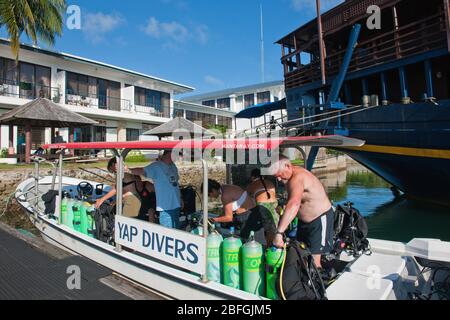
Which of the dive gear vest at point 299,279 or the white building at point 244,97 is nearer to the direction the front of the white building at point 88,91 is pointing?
the dive gear vest

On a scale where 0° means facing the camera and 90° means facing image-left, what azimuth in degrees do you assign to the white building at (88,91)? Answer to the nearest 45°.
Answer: approximately 315°

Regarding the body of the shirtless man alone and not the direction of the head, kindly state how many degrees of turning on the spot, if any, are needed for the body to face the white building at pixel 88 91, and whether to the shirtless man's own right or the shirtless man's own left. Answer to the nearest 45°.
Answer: approximately 90° to the shirtless man's own right

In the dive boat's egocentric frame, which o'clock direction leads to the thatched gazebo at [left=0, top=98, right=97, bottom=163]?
The thatched gazebo is roughly at 12 o'clock from the dive boat.

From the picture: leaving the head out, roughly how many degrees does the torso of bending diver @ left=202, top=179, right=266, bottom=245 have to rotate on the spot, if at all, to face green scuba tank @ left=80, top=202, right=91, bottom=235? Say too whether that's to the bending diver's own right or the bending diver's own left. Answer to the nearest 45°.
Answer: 0° — they already face it

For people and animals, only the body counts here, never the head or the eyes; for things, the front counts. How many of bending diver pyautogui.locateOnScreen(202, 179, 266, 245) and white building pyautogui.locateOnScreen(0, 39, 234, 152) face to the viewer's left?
1

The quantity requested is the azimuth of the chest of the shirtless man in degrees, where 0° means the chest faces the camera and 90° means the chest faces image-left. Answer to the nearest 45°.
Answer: approximately 45°

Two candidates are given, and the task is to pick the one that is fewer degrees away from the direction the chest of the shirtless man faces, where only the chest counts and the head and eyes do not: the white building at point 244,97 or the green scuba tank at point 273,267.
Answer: the green scuba tank

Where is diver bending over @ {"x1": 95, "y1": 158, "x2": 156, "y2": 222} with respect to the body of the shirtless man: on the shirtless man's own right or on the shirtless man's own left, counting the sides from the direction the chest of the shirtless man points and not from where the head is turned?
on the shirtless man's own right

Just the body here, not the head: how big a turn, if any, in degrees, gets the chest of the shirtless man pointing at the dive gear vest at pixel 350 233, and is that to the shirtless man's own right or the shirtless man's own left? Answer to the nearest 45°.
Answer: approximately 180°
